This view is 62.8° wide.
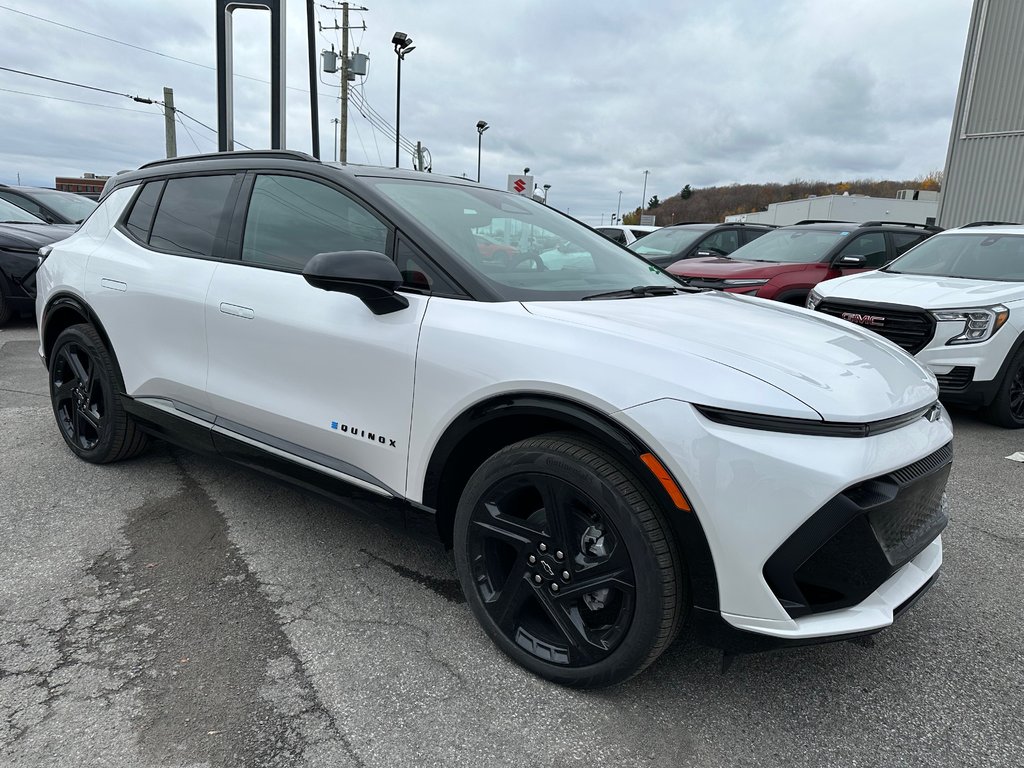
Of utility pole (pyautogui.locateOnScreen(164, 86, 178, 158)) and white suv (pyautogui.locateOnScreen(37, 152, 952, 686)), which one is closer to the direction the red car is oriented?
the white suv

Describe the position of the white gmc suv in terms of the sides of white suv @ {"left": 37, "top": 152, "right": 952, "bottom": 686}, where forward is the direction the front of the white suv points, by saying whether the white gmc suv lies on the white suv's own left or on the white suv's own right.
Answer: on the white suv's own left

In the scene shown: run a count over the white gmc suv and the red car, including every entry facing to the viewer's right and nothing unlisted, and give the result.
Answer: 0

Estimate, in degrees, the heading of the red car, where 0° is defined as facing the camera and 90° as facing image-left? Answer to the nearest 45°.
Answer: approximately 45°

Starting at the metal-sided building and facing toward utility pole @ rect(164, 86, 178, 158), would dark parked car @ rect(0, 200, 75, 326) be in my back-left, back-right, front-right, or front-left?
front-left

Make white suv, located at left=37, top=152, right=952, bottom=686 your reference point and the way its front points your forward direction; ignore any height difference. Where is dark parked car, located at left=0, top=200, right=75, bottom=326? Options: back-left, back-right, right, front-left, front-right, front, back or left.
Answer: back

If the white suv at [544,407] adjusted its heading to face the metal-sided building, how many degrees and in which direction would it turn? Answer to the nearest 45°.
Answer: approximately 90° to its left

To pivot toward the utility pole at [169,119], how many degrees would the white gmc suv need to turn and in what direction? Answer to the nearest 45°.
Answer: approximately 90° to its right

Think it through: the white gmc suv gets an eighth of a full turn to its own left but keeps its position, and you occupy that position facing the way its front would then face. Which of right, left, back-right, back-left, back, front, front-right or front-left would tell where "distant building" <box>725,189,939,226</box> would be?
back

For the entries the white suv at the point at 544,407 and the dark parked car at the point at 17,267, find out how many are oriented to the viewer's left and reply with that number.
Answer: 0

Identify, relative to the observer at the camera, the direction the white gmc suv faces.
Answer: facing the viewer and to the left of the viewer

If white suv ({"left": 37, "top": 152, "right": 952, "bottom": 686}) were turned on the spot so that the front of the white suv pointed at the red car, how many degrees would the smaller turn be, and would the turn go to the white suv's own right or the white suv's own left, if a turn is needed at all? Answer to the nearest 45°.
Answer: approximately 90° to the white suv's own left

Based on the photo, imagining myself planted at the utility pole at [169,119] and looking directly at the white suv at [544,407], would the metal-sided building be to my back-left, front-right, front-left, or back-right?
front-left

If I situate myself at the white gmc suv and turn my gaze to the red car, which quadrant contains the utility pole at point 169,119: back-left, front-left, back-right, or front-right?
front-left

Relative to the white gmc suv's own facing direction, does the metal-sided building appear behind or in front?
behind

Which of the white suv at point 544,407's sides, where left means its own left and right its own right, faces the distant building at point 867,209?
left

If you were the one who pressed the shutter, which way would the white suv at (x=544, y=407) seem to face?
facing the viewer and to the right of the viewer

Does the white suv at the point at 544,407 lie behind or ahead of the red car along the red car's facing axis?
ahead
